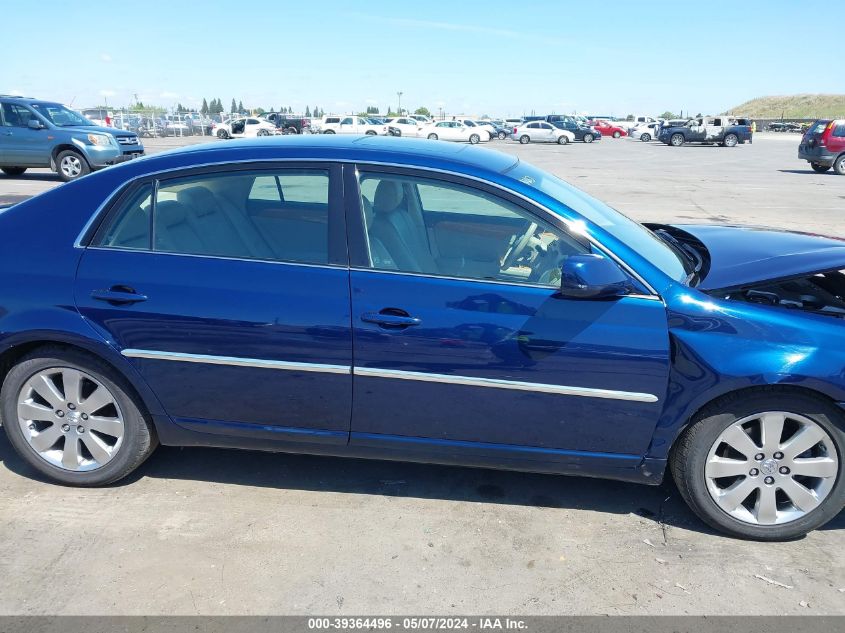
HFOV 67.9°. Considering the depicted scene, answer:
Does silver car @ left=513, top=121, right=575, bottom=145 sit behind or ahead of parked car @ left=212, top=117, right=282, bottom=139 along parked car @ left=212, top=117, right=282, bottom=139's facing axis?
behind

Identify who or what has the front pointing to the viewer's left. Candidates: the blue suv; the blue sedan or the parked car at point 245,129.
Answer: the parked car

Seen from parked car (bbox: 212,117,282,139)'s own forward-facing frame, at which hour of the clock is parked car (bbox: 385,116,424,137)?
parked car (bbox: 385,116,424,137) is roughly at 6 o'clock from parked car (bbox: 212,117,282,139).

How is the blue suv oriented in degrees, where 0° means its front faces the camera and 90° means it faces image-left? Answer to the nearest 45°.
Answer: approximately 315°

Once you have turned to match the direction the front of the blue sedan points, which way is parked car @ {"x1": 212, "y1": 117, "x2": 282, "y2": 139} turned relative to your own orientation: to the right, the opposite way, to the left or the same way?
the opposite way

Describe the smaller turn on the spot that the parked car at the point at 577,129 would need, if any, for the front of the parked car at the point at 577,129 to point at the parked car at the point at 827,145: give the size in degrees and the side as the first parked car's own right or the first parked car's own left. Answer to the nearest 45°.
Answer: approximately 90° to the first parked car's own right

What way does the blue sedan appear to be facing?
to the viewer's right

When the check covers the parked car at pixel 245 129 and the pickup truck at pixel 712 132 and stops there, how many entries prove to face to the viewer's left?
2

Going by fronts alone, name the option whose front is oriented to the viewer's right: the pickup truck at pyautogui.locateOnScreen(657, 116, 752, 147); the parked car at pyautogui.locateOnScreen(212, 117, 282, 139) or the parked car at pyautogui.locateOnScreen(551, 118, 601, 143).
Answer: the parked car at pyautogui.locateOnScreen(551, 118, 601, 143)

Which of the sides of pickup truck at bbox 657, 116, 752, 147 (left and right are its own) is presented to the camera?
left

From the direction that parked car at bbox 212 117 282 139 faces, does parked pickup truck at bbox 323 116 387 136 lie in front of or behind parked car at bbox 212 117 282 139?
behind

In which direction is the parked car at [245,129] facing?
to the viewer's left

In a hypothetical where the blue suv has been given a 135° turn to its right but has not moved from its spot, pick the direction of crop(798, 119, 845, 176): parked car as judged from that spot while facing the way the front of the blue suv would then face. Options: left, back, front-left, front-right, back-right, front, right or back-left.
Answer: back

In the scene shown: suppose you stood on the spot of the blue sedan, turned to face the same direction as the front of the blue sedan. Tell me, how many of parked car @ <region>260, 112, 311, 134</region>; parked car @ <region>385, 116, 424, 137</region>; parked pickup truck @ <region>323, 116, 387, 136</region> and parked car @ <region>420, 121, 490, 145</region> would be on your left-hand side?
4

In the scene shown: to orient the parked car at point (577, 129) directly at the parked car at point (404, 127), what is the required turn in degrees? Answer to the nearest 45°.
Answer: approximately 135° to its right

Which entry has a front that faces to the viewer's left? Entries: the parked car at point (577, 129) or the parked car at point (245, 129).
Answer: the parked car at point (245, 129)
